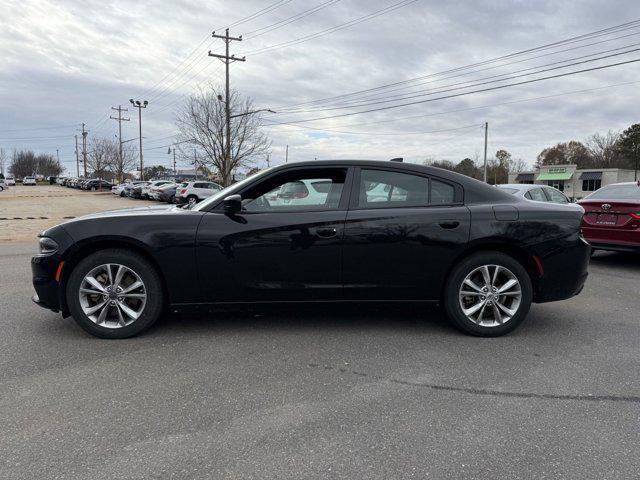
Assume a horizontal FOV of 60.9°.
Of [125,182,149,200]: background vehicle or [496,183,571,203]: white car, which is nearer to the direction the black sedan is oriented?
the background vehicle

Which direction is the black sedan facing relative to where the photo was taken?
to the viewer's left

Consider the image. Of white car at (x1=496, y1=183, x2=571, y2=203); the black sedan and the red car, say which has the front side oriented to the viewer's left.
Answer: the black sedan

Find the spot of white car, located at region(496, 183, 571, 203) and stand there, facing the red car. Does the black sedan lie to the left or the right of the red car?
right

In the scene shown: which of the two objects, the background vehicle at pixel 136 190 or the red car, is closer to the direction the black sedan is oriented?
the background vehicle

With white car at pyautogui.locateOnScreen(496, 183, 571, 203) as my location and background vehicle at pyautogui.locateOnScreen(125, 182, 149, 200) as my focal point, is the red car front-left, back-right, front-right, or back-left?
back-left

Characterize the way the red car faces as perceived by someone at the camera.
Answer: facing away from the viewer and to the right of the viewer

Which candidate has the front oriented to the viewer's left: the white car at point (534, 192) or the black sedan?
the black sedan
